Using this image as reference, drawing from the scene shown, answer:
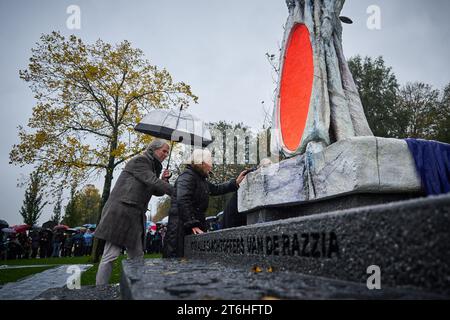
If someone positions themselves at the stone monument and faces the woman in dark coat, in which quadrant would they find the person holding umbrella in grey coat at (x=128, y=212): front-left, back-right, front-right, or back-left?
front-left

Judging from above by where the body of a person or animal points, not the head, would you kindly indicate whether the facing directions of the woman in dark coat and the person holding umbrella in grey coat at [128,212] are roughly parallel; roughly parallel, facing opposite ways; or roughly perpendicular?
roughly parallel

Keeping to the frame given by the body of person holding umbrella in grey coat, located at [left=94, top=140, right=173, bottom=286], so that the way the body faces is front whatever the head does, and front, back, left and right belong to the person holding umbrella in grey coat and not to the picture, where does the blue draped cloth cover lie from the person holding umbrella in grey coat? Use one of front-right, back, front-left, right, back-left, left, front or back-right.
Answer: front-right

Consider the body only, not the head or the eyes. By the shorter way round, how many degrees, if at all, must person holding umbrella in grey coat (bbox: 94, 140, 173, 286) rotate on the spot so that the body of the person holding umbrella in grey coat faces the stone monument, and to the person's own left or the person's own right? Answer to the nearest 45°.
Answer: approximately 45° to the person's own right

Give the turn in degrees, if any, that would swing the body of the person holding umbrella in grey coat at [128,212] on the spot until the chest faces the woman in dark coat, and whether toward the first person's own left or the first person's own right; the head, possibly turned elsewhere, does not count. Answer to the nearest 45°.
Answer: approximately 45° to the first person's own left

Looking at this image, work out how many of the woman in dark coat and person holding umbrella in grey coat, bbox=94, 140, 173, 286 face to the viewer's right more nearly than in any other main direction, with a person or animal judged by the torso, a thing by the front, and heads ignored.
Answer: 2

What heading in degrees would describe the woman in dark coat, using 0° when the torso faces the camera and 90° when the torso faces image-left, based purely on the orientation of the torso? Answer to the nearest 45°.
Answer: approximately 270°

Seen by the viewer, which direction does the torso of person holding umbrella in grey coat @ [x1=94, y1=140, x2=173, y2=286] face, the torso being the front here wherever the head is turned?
to the viewer's right

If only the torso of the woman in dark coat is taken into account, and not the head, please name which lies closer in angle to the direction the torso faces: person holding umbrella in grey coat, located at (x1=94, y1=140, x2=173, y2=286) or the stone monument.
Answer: the stone monument

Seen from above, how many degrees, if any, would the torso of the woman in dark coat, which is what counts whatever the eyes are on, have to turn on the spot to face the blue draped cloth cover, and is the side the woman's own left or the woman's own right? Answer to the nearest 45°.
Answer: approximately 45° to the woman's own right

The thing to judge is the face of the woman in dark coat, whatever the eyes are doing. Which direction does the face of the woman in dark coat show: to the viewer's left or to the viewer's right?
to the viewer's right

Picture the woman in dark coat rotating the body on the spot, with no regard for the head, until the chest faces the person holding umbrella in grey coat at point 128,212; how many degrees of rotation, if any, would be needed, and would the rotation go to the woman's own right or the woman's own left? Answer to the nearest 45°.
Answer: approximately 135° to the woman's own right
